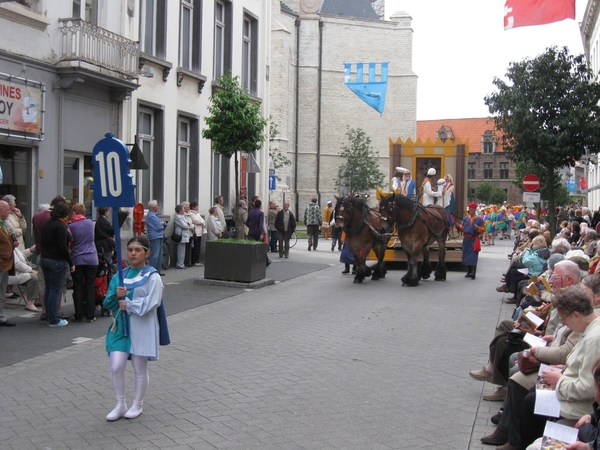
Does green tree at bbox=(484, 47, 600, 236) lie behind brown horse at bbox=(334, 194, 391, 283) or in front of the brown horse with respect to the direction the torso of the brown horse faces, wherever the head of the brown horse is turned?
behind

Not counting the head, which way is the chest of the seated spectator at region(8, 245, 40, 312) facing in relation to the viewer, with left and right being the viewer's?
facing to the right of the viewer

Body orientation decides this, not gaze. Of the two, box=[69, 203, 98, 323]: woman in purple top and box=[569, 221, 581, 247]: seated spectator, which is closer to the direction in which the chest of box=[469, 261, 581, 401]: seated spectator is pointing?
the woman in purple top

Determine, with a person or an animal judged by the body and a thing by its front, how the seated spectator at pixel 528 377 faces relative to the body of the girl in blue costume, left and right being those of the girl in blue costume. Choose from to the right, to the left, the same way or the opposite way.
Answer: to the right

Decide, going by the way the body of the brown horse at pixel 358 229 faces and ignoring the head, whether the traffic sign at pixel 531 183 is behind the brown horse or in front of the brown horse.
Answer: behind

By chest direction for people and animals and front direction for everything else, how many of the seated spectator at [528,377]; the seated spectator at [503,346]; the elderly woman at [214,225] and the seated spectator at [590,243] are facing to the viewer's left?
3

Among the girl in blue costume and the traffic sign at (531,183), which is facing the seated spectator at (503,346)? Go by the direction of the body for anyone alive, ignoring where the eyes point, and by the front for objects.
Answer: the traffic sign

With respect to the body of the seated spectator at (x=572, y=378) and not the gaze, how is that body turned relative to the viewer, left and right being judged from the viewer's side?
facing to the left of the viewer
